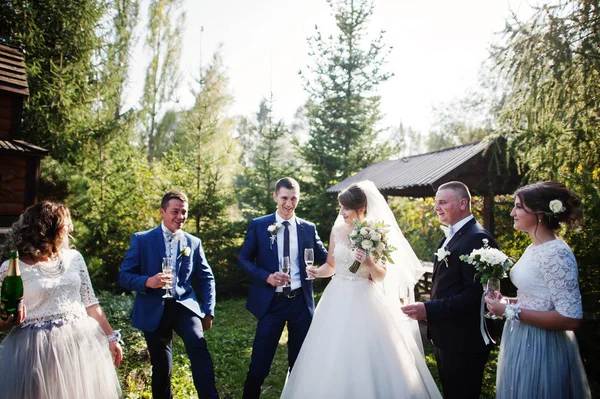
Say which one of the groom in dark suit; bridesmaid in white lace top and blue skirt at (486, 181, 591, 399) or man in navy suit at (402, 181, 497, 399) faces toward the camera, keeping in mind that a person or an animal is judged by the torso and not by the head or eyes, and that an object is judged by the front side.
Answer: the groom in dark suit

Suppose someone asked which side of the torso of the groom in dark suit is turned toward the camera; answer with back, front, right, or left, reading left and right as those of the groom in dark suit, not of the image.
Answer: front

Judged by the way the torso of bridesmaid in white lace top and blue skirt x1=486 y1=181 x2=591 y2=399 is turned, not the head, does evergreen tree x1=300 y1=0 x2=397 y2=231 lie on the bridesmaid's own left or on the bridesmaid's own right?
on the bridesmaid's own right

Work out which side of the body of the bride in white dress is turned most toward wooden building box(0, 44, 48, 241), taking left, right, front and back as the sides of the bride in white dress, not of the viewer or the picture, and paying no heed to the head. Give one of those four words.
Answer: right

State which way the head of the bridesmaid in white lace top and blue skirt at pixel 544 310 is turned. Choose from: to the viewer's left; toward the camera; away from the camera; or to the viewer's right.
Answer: to the viewer's left

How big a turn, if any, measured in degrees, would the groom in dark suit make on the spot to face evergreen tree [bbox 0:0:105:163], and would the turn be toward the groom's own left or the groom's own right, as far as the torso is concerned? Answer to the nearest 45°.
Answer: approximately 135° to the groom's own right

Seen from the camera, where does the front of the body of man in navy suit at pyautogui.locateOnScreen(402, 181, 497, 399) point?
to the viewer's left

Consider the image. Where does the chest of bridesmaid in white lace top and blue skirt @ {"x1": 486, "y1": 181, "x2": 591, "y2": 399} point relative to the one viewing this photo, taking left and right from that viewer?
facing to the left of the viewer

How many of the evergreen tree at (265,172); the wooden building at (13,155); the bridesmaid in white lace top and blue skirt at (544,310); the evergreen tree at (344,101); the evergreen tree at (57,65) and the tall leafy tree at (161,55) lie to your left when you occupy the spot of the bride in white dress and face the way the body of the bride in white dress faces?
1

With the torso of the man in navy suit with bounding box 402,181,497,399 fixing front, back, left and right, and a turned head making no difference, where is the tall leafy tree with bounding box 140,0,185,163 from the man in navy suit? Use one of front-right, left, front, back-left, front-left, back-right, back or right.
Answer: front-right
